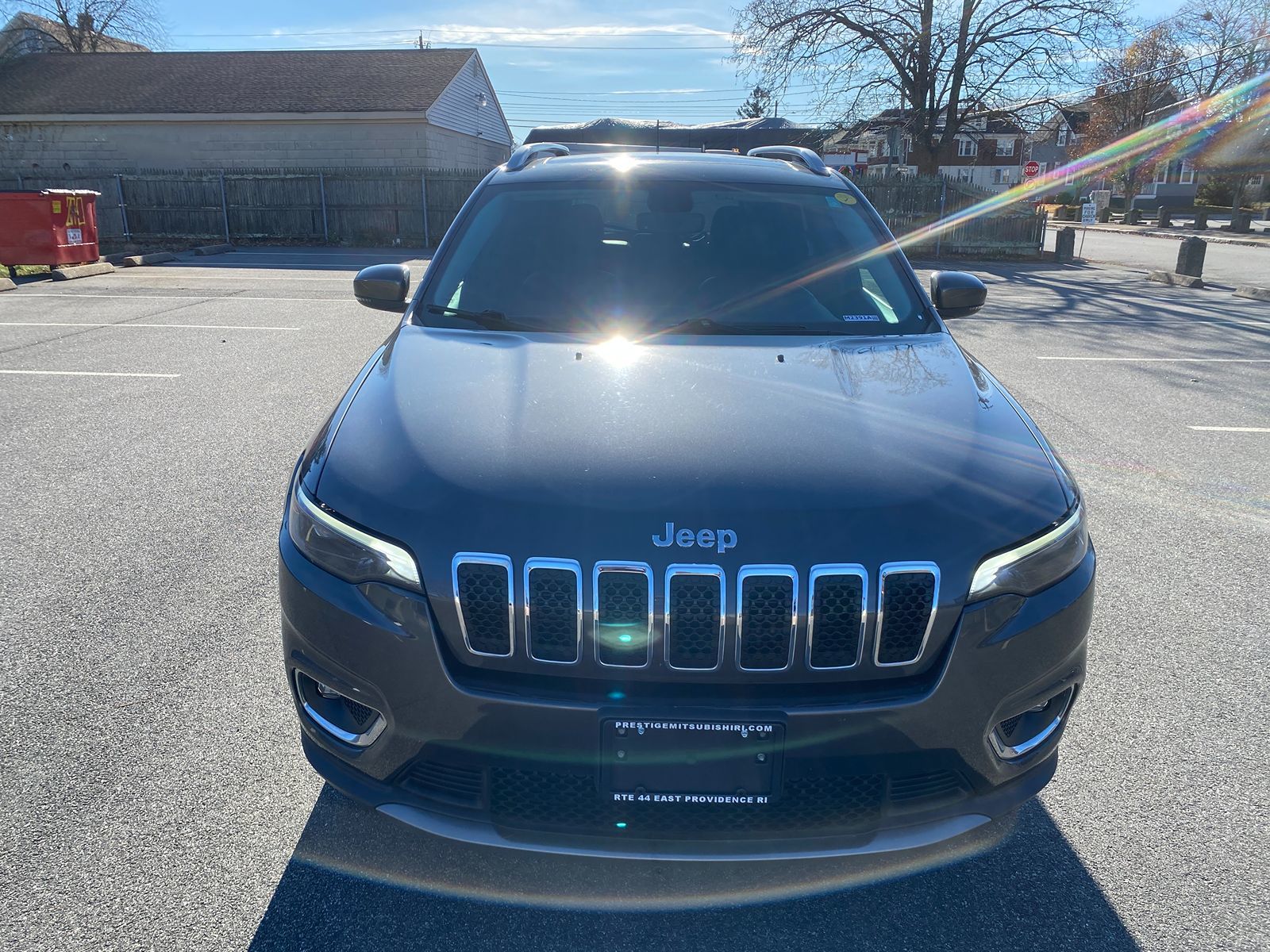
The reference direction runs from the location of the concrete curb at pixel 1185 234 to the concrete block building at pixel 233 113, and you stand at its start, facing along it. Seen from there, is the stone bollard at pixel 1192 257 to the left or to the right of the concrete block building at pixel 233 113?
left

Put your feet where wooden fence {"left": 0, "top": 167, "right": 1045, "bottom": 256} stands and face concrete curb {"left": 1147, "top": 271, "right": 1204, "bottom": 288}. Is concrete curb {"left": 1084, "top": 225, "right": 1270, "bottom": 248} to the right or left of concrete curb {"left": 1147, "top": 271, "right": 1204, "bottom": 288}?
left

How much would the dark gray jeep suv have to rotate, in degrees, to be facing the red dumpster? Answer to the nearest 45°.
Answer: approximately 135° to its right

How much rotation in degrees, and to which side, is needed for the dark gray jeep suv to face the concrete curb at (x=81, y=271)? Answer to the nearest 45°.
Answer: approximately 135° to its right

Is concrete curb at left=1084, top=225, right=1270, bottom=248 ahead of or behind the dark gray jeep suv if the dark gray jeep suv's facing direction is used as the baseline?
behind

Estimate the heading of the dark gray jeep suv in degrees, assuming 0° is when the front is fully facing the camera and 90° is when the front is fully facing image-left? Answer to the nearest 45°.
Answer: approximately 0°

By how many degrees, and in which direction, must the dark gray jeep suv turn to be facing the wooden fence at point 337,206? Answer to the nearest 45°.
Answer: approximately 180°

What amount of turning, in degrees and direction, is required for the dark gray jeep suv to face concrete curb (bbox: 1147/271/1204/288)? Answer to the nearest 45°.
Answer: approximately 135° to its left

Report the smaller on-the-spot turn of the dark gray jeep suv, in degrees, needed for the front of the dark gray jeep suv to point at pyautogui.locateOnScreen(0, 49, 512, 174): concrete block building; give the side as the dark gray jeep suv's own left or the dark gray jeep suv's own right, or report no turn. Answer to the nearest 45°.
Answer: approximately 135° to the dark gray jeep suv's own right
